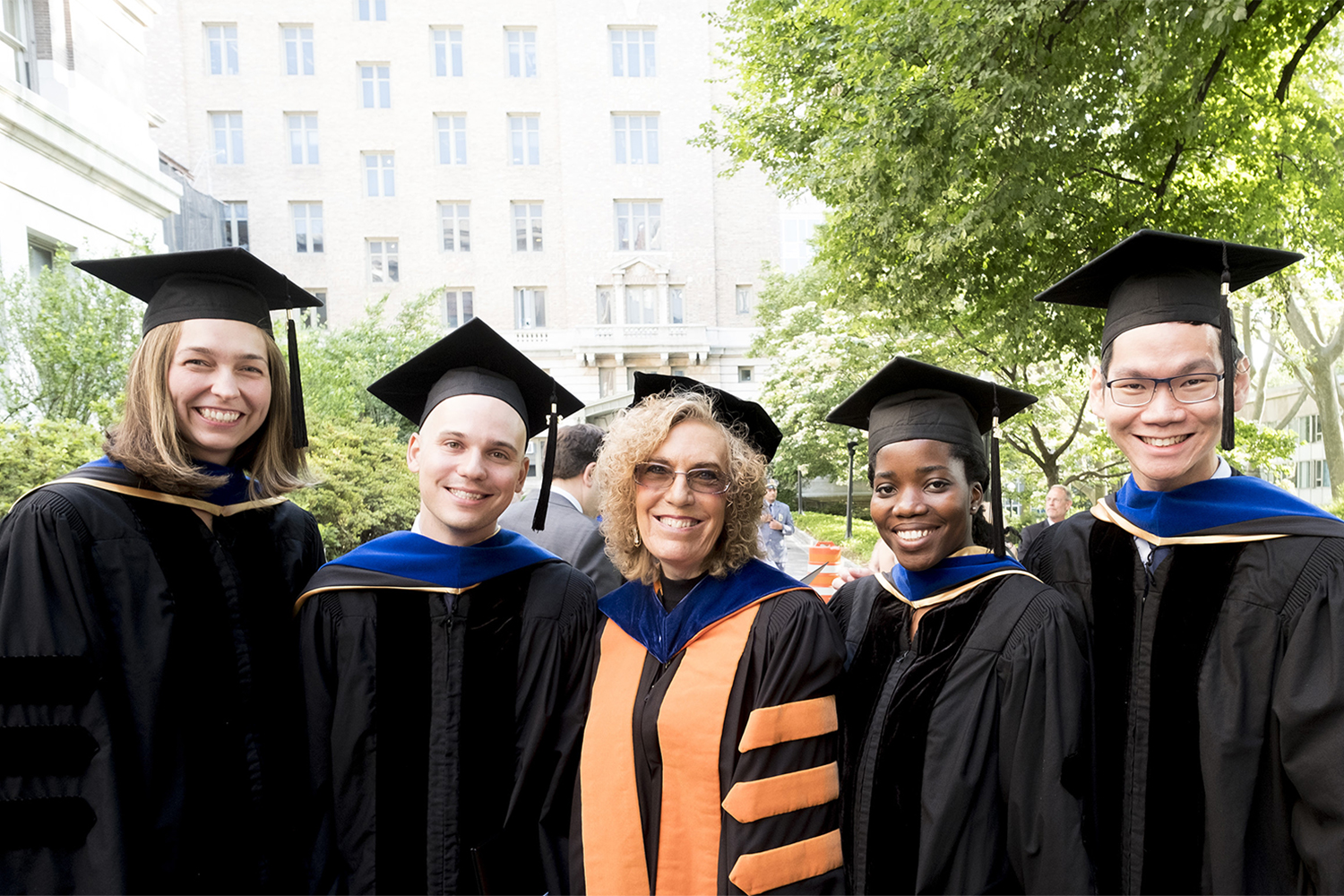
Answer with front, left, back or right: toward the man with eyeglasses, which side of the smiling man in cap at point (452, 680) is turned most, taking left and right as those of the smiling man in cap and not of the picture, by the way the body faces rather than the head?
left

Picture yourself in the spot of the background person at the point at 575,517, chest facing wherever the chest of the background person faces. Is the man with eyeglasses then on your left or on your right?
on your right

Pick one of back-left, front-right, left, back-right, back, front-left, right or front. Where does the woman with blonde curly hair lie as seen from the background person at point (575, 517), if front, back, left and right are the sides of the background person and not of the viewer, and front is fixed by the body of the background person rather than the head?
back-right

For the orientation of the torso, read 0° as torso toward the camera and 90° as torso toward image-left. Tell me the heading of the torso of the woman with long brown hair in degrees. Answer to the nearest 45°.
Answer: approximately 315°

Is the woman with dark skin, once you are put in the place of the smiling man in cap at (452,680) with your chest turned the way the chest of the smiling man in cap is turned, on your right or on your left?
on your left

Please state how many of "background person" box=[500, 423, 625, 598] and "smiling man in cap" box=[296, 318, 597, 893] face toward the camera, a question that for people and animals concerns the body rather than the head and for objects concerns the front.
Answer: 1

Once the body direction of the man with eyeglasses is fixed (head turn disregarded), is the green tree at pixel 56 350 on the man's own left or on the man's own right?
on the man's own right

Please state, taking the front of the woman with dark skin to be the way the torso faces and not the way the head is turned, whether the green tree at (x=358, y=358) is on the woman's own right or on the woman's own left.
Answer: on the woman's own right

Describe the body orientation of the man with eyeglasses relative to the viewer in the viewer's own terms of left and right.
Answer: facing the viewer and to the left of the viewer
